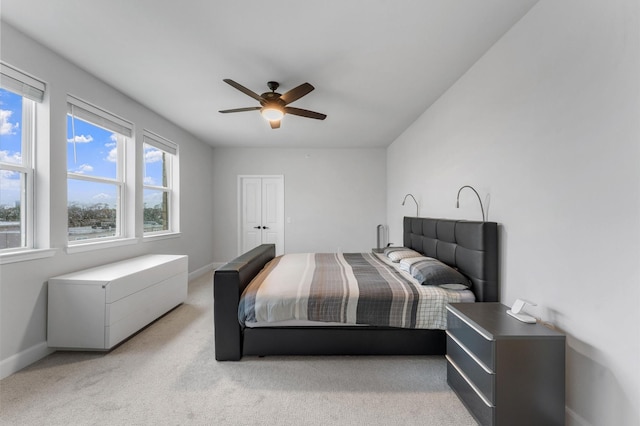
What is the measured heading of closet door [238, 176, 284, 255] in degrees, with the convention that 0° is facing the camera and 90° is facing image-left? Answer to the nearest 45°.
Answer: approximately 0°

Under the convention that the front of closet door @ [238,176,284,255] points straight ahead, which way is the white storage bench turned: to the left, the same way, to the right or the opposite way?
to the left

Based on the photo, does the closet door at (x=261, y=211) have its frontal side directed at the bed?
yes

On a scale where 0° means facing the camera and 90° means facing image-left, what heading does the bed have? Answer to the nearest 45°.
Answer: approximately 90°

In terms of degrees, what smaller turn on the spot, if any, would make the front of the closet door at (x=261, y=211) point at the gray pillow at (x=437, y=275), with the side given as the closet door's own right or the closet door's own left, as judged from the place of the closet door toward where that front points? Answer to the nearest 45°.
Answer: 0° — it already faces it

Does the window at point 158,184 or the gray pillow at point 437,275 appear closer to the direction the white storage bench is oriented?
the gray pillow

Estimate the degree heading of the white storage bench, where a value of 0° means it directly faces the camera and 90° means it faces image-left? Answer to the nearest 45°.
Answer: approximately 315°

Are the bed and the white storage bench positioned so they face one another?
yes
